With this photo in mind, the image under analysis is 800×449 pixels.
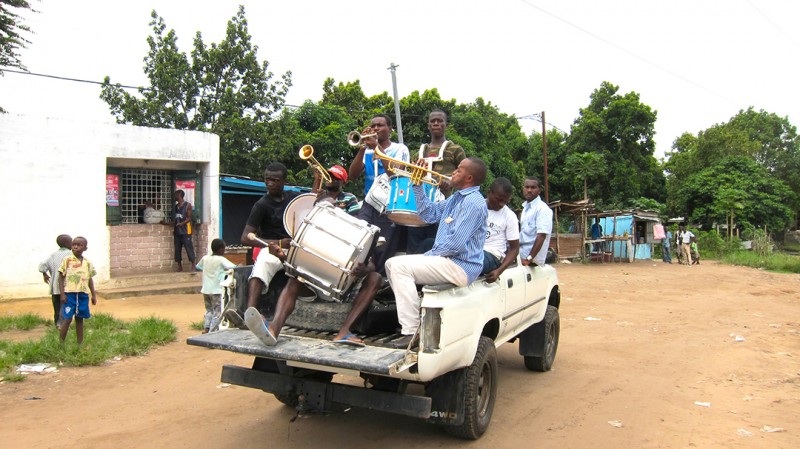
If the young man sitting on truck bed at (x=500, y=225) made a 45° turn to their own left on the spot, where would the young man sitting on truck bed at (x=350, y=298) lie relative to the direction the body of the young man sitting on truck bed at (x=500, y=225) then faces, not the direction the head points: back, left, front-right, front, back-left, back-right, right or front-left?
front-right

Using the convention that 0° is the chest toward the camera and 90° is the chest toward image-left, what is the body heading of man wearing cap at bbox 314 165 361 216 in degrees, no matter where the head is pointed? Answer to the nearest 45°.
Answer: approximately 45°

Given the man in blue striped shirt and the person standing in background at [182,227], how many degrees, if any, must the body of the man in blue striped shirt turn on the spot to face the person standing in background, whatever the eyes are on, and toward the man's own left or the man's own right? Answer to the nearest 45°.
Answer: approximately 45° to the man's own right

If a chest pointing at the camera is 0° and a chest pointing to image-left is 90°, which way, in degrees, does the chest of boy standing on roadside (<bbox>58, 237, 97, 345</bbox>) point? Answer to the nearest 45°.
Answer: approximately 0°

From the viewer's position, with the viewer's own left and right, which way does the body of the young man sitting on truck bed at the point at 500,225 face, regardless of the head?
facing the viewer and to the left of the viewer

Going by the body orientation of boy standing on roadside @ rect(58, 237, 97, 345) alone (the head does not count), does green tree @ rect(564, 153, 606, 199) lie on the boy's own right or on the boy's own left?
on the boy's own left

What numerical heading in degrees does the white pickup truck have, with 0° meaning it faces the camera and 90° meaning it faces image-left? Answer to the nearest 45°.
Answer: approximately 225°

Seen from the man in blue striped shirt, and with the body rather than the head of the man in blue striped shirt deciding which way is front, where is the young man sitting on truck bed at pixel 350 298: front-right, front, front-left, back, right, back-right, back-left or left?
front

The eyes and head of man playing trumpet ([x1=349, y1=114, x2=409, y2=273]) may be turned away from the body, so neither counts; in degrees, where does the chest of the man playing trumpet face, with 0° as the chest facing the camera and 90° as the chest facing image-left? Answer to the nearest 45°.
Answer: approximately 45°

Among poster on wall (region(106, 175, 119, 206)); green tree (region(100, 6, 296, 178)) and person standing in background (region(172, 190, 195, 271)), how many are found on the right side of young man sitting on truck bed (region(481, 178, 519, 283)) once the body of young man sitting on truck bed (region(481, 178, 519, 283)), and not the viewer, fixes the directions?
3
